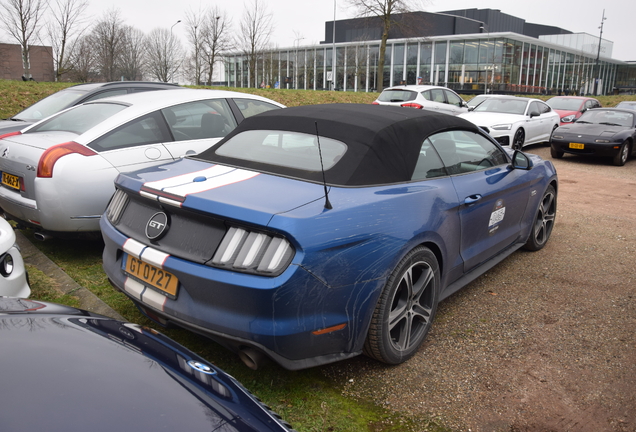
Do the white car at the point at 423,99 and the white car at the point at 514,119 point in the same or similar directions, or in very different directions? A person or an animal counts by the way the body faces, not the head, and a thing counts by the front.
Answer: very different directions

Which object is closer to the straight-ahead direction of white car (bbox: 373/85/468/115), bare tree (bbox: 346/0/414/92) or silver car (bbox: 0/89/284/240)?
the bare tree

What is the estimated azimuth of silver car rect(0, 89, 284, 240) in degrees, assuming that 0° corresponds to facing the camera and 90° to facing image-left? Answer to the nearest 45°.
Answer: approximately 225°

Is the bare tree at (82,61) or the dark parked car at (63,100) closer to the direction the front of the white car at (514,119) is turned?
the dark parked car

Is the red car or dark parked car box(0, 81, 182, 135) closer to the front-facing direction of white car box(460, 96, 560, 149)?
the dark parked car

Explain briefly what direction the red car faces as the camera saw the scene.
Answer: facing the viewer and to the left of the viewer

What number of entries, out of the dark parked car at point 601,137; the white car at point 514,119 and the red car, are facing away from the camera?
0

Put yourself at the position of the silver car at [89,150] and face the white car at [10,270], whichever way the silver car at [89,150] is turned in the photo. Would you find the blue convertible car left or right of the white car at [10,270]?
left

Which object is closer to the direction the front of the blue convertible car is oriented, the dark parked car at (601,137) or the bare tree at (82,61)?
the dark parked car

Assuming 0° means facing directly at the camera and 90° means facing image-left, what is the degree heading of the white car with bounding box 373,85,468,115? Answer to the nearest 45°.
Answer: approximately 225°

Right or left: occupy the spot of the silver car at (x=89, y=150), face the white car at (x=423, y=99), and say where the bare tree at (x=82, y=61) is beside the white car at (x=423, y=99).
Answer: left

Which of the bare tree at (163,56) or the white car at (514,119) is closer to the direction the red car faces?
the white car

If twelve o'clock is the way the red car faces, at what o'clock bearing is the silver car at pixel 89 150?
The silver car is roughly at 11 o'clock from the red car.

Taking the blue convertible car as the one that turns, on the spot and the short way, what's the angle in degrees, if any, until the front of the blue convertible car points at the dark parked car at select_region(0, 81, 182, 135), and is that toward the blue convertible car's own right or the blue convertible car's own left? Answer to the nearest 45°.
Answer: approximately 90° to the blue convertible car's own left
